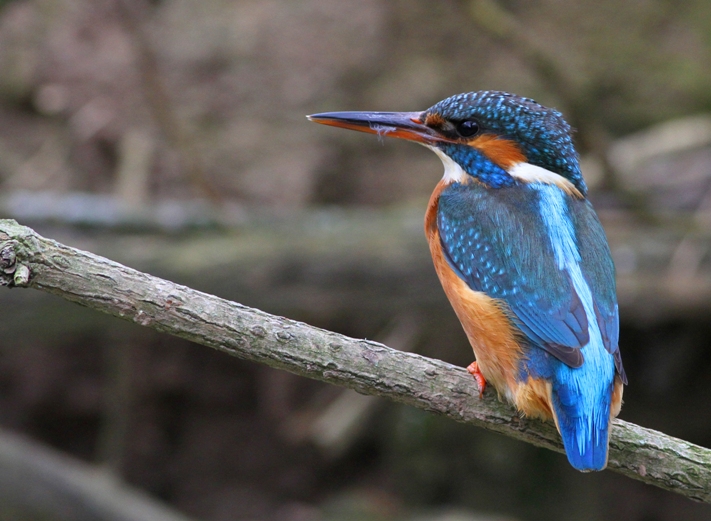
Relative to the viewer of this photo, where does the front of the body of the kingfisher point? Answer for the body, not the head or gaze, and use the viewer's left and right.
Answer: facing away from the viewer and to the left of the viewer
